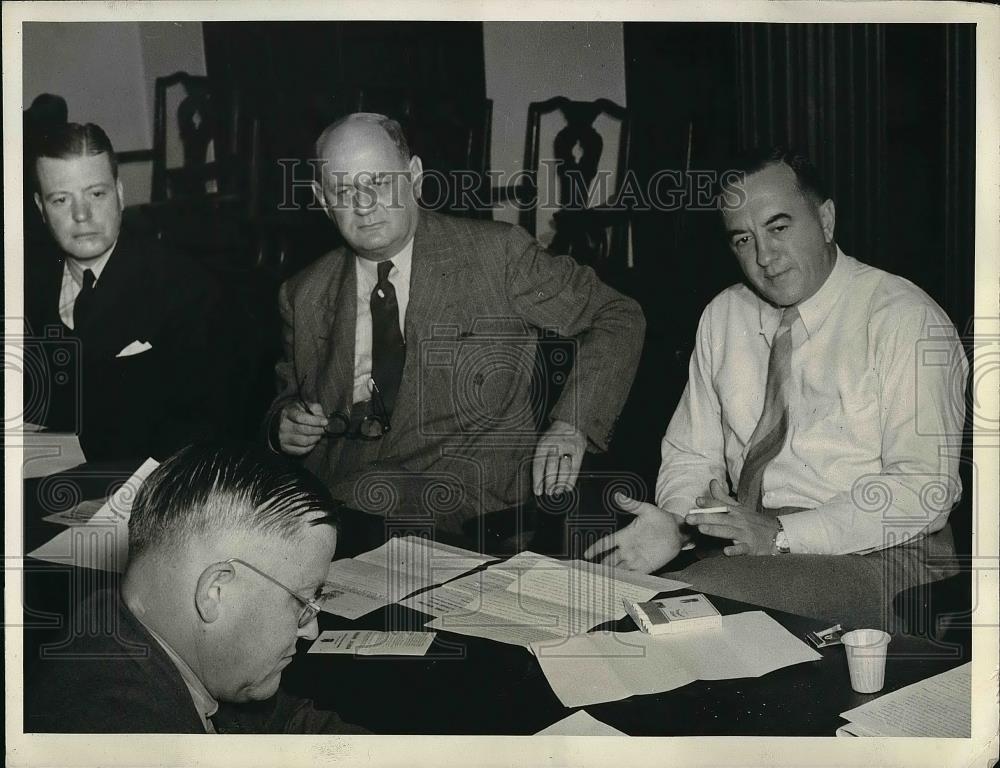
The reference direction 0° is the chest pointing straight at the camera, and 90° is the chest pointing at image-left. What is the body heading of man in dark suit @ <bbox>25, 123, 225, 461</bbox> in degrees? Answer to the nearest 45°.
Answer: approximately 45°

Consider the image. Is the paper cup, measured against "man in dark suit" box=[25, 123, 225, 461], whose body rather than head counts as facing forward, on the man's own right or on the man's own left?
on the man's own left

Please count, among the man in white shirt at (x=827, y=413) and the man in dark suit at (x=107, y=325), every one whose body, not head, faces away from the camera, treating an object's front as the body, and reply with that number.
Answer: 0

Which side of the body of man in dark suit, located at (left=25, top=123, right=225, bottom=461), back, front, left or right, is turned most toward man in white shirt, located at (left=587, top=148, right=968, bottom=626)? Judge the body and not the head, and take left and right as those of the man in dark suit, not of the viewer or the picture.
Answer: left

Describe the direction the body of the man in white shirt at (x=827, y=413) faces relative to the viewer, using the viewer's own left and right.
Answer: facing the viewer and to the left of the viewer

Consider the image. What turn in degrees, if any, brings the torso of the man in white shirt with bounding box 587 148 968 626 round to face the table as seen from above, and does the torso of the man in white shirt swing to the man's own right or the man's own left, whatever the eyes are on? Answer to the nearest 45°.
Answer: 0° — they already face it

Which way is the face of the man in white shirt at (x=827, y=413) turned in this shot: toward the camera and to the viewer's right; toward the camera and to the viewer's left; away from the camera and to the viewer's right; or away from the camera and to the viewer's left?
toward the camera and to the viewer's left

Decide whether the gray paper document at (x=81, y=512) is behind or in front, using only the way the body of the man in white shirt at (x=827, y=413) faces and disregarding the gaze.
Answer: in front
